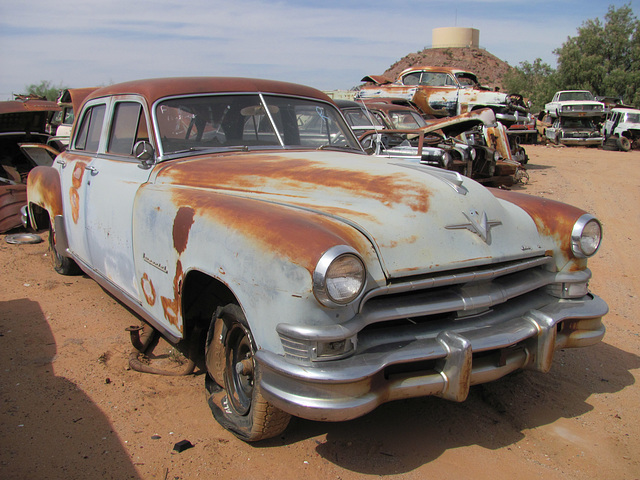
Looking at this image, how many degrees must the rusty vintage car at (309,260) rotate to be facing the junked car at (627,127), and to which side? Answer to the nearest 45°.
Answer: approximately 90° to its left

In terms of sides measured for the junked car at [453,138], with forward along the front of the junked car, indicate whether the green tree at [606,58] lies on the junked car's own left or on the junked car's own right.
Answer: on the junked car's own left

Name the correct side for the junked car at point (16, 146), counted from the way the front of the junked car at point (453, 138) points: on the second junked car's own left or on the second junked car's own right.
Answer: on the second junked car's own right

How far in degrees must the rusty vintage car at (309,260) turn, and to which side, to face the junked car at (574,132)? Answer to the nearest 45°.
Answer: approximately 90° to its left

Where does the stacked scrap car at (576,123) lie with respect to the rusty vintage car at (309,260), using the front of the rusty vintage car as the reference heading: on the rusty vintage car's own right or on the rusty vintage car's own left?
on the rusty vintage car's own left

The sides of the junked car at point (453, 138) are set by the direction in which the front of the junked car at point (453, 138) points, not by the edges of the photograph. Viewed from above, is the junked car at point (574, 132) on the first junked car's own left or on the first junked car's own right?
on the first junked car's own left

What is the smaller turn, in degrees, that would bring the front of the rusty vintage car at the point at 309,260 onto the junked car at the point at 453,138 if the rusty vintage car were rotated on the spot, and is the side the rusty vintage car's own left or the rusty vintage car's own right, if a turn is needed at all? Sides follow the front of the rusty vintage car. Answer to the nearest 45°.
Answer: approximately 135° to the rusty vintage car's own left

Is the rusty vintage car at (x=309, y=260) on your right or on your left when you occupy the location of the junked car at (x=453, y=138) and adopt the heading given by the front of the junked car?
on your right

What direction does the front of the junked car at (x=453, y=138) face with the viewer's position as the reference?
facing the viewer and to the right of the viewer

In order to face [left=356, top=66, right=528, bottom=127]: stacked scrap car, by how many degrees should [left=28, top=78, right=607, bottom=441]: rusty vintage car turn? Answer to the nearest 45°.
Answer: approximately 135° to its left

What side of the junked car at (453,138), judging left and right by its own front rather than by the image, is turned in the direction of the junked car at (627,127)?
left
